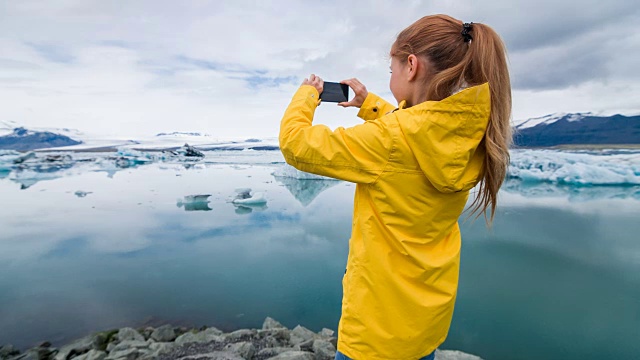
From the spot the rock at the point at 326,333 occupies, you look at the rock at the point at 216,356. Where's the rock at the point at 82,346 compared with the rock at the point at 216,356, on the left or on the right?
right

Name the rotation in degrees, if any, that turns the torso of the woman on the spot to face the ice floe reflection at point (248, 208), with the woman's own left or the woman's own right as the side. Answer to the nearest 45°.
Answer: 0° — they already face it

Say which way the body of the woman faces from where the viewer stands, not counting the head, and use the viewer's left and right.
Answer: facing away from the viewer and to the left of the viewer

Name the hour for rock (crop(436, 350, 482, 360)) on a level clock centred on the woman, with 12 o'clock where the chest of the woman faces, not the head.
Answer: The rock is roughly at 2 o'clock from the woman.

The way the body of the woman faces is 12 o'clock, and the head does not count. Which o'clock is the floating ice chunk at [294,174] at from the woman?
The floating ice chunk is roughly at 1 o'clock from the woman.

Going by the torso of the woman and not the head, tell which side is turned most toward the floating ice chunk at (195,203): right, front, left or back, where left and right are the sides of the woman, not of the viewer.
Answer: front

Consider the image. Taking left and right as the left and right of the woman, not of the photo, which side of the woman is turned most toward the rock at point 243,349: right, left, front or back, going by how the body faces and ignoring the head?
front

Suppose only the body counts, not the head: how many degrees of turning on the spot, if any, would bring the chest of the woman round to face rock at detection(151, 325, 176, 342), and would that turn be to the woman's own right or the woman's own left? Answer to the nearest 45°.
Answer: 0° — they already face it

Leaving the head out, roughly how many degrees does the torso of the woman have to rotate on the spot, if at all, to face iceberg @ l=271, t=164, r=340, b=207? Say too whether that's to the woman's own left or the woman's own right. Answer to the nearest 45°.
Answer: approximately 45° to the woman's own right

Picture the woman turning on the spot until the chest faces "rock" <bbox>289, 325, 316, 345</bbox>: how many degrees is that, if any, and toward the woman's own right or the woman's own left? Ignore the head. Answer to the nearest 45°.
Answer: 0° — they already face it

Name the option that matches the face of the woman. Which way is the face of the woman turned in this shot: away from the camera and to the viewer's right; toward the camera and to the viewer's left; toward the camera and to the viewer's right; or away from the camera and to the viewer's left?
away from the camera and to the viewer's left

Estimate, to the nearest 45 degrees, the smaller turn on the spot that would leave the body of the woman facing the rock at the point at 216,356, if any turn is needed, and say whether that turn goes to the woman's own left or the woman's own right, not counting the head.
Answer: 0° — they already face it

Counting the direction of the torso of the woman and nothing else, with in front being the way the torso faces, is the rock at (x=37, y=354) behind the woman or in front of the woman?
in front
